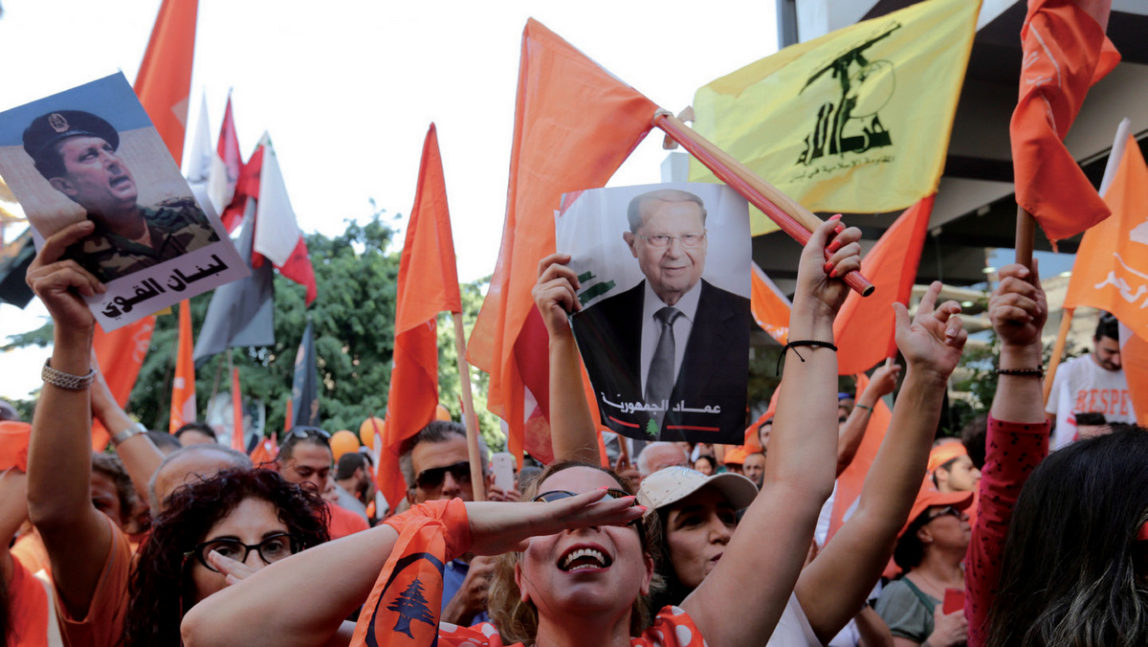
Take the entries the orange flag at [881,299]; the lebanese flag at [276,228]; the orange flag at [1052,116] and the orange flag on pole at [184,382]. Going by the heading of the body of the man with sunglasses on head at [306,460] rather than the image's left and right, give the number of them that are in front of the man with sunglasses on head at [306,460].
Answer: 2

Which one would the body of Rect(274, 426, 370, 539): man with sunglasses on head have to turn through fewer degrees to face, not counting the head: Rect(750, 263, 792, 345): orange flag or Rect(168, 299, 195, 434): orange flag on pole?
the orange flag

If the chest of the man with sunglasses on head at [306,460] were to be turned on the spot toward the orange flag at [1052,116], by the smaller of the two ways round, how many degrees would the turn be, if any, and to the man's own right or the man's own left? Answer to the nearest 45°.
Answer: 0° — they already face it

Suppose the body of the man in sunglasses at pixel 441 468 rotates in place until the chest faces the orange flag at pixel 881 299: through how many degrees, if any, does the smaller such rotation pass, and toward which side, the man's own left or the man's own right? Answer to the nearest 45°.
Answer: approximately 45° to the man's own left

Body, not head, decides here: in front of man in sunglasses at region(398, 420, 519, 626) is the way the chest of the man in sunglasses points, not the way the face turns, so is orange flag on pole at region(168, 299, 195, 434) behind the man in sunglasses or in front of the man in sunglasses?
behind

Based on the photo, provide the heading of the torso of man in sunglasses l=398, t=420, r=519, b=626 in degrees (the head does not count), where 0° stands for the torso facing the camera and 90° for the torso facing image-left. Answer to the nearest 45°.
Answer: approximately 315°

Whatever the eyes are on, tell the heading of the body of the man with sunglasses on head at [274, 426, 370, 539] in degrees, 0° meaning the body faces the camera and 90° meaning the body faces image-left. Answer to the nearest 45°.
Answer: approximately 315°
